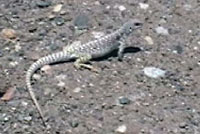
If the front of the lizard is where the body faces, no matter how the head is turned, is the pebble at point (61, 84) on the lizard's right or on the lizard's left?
on the lizard's right

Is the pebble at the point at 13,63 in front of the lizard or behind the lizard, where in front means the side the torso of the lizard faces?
behind

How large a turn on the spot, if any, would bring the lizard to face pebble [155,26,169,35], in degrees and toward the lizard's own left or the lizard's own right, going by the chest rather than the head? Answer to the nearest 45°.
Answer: approximately 45° to the lizard's own left

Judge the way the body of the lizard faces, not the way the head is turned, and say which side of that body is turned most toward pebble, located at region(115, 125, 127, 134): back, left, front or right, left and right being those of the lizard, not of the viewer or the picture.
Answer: right

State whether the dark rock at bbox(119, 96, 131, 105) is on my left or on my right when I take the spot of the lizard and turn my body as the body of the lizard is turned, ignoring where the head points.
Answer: on my right

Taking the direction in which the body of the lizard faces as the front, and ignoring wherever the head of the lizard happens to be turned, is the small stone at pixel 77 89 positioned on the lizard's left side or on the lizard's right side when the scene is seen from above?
on the lizard's right side

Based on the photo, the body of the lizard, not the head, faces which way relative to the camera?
to the viewer's right

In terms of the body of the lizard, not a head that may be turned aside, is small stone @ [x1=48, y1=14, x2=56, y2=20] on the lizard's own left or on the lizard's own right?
on the lizard's own left

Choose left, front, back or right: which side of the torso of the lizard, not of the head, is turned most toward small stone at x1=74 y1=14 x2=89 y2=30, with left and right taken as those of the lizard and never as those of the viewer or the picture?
left

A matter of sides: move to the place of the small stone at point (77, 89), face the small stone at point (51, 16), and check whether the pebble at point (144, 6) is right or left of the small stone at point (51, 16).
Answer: right

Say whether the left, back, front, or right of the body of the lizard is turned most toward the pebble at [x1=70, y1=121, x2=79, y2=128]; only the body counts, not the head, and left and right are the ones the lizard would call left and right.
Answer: right
